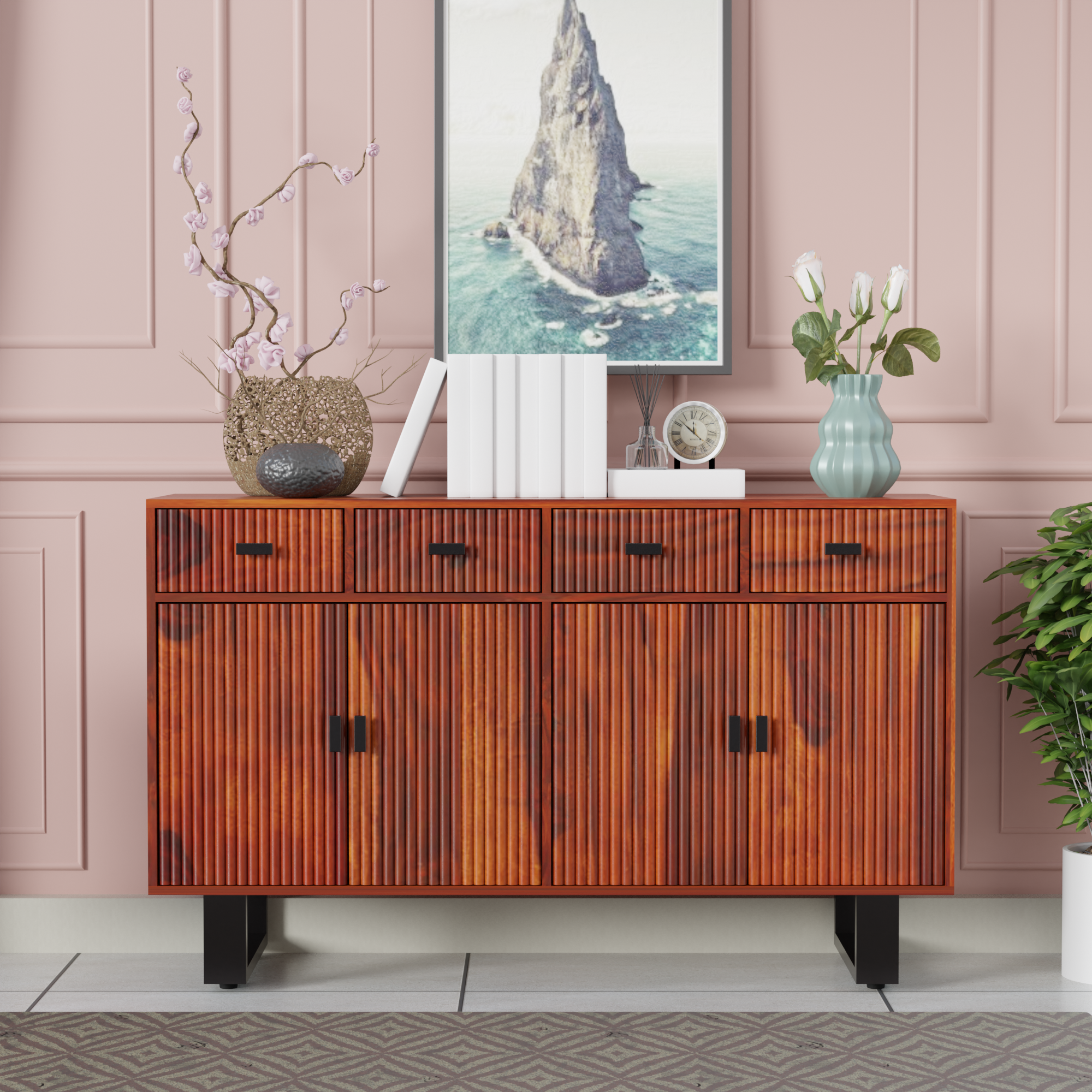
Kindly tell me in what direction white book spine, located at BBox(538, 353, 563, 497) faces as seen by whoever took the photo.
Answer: facing the viewer

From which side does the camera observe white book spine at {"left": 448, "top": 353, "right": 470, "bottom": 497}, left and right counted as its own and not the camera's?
front

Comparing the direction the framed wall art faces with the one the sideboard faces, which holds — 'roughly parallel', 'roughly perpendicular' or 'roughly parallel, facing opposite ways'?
roughly parallel

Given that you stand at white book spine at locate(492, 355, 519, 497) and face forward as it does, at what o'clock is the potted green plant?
The potted green plant is roughly at 9 o'clock from the white book spine.

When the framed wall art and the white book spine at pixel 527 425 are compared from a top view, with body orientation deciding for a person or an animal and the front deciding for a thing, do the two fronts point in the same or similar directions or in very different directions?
same or similar directions

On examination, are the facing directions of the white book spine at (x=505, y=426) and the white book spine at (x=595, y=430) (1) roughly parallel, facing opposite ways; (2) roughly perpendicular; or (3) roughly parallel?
roughly parallel

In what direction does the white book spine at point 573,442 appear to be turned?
toward the camera

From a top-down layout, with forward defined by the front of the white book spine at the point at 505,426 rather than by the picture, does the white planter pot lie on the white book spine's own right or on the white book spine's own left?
on the white book spine's own left

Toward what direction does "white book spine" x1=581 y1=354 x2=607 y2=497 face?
toward the camera

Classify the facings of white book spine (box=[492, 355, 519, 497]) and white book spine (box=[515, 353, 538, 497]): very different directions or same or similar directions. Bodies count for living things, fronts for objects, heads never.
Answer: same or similar directions

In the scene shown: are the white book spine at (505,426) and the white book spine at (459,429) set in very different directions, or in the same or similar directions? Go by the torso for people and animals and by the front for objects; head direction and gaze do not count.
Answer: same or similar directions
